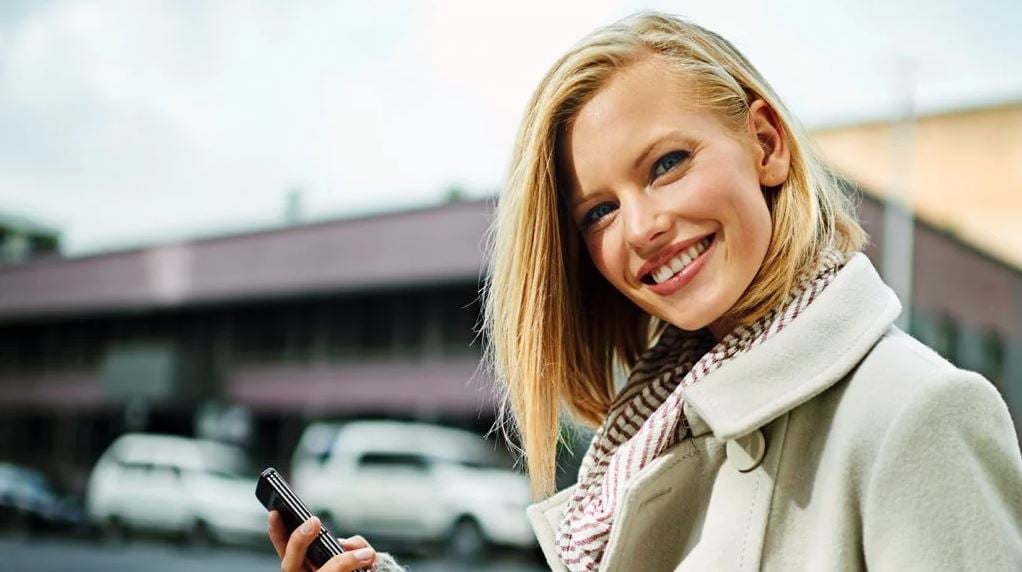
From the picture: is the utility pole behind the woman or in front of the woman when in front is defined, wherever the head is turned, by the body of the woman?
behind

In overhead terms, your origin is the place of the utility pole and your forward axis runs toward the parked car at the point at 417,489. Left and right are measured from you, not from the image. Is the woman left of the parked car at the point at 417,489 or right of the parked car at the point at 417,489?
left

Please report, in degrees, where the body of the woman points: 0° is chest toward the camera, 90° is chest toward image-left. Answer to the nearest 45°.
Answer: approximately 45°

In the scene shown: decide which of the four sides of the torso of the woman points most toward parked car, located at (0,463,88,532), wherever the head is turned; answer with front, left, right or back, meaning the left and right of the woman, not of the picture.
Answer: right

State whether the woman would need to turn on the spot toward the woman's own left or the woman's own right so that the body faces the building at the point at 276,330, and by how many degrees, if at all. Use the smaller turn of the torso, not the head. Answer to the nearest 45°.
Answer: approximately 135° to the woman's own right

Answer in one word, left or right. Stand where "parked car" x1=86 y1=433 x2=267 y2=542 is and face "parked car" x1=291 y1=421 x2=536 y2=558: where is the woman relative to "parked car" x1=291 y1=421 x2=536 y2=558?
right

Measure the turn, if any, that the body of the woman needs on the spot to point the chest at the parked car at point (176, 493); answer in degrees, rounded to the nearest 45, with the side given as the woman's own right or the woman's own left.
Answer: approximately 90° to the woman's own right

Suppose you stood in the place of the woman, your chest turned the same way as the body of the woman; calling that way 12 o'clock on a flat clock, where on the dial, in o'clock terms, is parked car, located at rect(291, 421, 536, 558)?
The parked car is roughly at 4 o'clock from the woman.

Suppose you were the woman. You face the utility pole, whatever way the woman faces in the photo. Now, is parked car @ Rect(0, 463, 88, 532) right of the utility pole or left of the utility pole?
left
